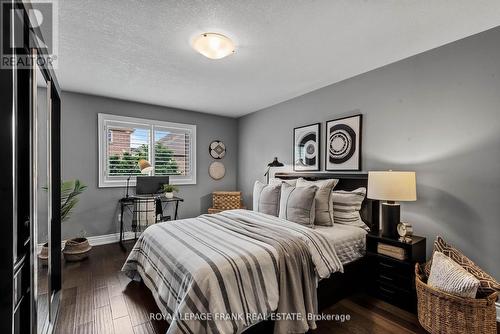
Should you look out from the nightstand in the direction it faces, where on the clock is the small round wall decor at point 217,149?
The small round wall decor is roughly at 2 o'clock from the nightstand.

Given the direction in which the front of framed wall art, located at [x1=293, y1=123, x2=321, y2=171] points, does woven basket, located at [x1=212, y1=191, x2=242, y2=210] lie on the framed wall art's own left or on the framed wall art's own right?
on the framed wall art's own right

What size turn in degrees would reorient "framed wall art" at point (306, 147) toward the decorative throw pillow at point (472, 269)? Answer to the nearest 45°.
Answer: approximately 90° to its left

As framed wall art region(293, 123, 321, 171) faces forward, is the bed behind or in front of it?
in front

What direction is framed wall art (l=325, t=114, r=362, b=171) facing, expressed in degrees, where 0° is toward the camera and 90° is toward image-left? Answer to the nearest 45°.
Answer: approximately 45°

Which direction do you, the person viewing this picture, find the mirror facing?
facing to the right of the viewer

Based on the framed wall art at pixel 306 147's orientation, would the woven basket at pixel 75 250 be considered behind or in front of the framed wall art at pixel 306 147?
in front

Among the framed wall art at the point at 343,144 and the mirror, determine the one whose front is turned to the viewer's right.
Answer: the mirror

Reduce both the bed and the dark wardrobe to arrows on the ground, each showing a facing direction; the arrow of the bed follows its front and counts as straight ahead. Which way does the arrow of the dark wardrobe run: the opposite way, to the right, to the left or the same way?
the opposite way

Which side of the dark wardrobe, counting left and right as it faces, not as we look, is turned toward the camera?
right

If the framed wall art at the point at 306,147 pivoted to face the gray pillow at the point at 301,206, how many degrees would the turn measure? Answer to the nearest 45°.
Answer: approximately 45° to its left

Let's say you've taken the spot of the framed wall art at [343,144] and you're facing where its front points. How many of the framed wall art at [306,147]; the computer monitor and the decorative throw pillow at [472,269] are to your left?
1

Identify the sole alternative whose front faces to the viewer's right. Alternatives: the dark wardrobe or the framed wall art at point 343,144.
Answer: the dark wardrobe
